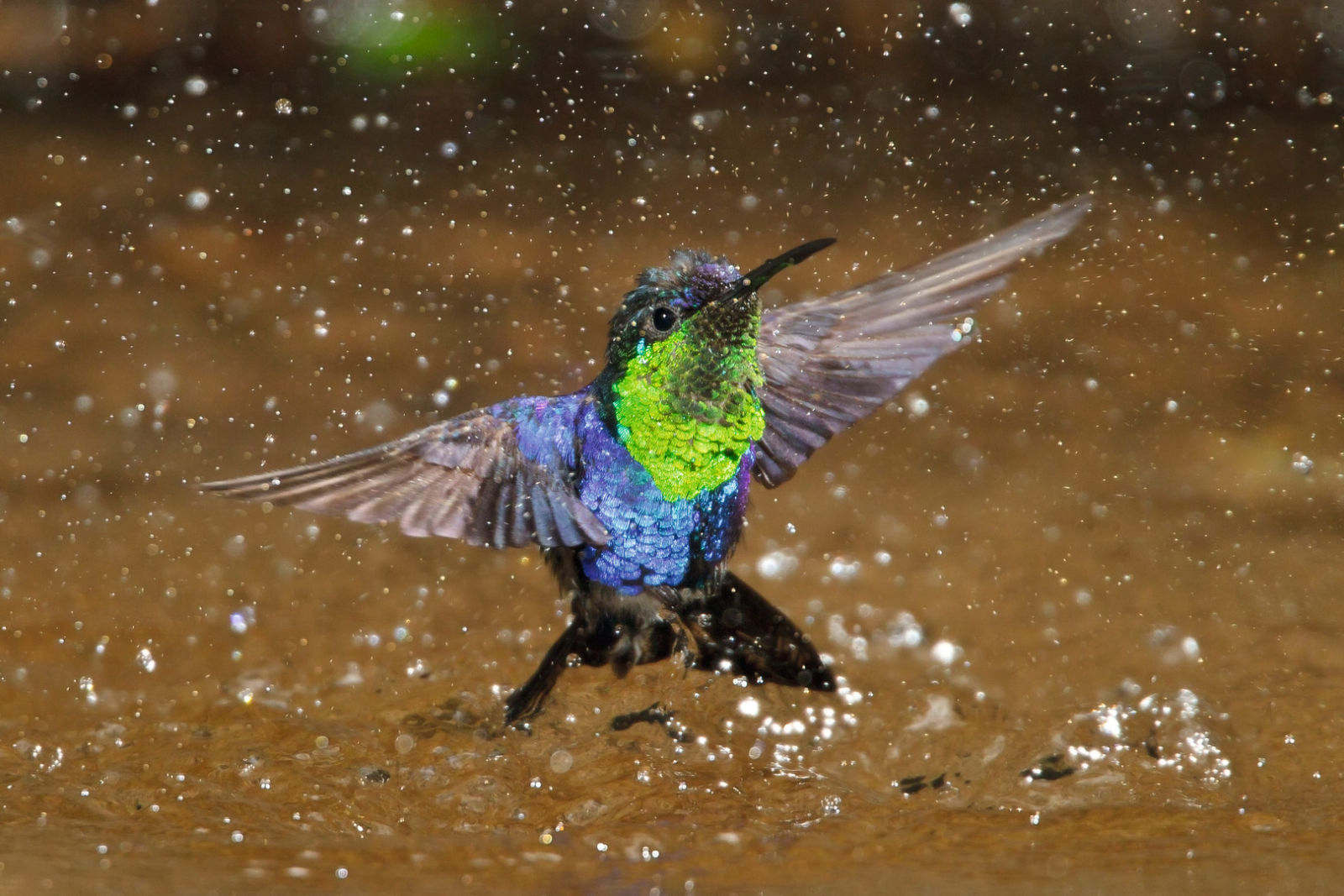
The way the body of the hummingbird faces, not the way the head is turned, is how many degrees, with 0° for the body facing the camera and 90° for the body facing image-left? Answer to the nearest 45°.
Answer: approximately 315°
